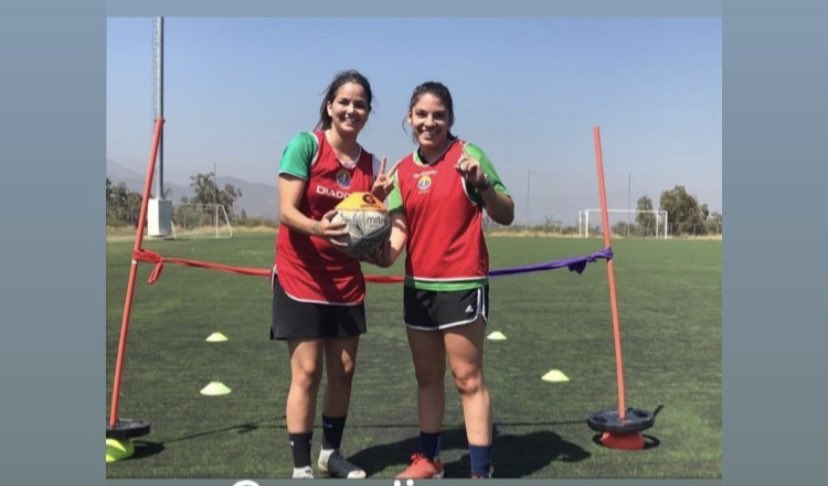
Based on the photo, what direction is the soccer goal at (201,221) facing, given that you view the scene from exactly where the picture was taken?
facing the viewer and to the left of the viewer

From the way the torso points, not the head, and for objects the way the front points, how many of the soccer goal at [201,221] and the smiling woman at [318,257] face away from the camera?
0

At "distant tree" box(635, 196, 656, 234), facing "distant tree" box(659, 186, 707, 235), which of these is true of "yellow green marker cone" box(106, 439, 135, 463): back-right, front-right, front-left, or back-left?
back-right

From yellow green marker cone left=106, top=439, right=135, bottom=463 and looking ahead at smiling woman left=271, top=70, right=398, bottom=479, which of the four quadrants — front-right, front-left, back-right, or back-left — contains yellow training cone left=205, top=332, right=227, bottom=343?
back-left

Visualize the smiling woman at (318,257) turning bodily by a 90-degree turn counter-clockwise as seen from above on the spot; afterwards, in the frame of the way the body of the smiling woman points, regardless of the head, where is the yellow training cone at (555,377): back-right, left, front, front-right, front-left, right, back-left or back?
front

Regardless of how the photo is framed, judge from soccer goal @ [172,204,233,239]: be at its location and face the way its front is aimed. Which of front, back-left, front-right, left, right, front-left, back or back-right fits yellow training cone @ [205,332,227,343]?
front-left

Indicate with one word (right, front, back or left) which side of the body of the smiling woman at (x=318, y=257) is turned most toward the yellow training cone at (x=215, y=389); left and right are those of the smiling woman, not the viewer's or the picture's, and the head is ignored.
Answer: back

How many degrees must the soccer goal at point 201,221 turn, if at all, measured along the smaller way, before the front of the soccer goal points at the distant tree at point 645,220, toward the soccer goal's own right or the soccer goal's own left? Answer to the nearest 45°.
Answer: approximately 135° to the soccer goal's own left

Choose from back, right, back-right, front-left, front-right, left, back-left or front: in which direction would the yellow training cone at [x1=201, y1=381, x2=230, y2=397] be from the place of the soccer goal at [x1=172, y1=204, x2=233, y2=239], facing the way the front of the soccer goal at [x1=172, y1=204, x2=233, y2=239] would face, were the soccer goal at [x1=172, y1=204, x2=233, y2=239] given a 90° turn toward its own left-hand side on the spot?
front-right

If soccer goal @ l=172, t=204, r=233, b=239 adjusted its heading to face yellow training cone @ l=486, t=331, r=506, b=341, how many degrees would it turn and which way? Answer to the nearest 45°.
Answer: approximately 45° to its left

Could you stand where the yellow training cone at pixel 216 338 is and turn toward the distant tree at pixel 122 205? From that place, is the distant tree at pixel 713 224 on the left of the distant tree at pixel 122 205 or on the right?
right

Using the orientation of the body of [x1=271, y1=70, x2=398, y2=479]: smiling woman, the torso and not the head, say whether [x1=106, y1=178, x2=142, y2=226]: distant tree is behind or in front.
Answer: behind

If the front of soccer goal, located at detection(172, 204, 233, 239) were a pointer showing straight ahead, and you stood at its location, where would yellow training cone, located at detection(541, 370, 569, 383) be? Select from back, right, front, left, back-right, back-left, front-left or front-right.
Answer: front-left

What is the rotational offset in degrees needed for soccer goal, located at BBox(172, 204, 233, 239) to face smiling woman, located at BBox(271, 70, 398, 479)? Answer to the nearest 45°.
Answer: approximately 45° to its left

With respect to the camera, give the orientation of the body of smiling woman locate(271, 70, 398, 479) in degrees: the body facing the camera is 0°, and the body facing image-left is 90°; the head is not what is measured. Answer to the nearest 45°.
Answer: approximately 315°

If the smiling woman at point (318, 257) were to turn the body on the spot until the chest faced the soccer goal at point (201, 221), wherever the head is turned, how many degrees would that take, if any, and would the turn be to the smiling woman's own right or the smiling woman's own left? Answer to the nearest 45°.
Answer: approximately 135° to the smiling woman's own left
